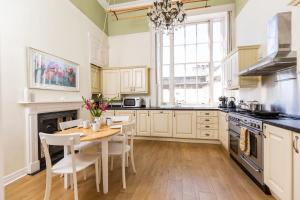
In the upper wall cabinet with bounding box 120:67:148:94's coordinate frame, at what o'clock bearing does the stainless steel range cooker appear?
The stainless steel range cooker is roughly at 11 o'clock from the upper wall cabinet.

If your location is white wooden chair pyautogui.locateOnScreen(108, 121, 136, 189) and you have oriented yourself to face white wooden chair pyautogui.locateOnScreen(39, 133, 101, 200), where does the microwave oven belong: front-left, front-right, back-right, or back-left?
back-right

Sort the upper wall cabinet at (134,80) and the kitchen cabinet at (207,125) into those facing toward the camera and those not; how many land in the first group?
2

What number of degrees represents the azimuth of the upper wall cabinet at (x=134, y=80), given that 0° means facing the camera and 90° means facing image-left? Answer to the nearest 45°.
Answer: approximately 0°

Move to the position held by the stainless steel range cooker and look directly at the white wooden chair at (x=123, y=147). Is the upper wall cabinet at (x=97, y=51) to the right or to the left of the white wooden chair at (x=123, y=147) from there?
right

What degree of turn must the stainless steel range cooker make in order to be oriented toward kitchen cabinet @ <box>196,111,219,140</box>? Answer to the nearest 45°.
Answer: approximately 90° to its right

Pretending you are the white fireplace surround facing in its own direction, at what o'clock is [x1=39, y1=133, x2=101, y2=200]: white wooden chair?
The white wooden chair is roughly at 1 o'clock from the white fireplace surround.

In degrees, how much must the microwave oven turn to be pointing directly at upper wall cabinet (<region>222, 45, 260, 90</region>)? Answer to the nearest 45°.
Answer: approximately 45° to its left

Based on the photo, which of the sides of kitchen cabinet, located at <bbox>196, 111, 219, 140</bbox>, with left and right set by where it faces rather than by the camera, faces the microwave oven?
right

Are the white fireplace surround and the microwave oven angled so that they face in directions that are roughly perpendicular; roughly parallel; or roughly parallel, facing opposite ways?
roughly perpendicular

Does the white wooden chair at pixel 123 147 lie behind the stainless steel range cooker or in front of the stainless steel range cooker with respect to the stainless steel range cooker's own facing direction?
in front
